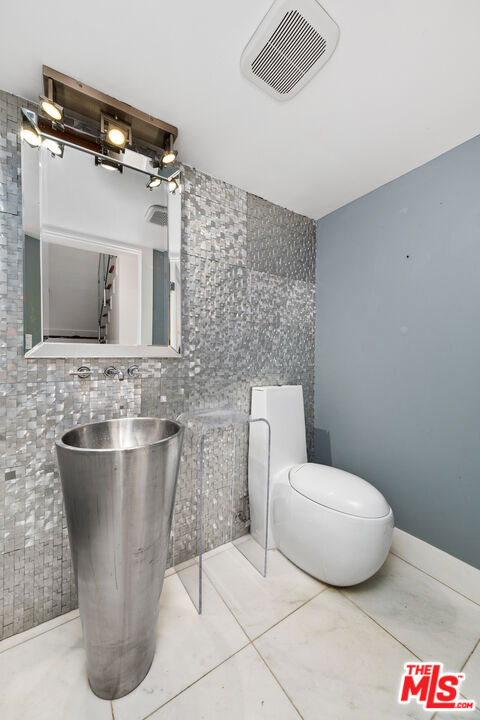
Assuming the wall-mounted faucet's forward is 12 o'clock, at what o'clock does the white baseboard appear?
The white baseboard is roughly at 11 o'clock from the wall-mounted faucet.

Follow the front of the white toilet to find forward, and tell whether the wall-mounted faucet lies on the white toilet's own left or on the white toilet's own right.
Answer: on the white toilet's own right

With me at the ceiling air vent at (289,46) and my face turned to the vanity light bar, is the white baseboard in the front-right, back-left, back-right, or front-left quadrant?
back-right

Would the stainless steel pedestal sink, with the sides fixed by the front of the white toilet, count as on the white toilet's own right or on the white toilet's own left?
on the white toilet's own right

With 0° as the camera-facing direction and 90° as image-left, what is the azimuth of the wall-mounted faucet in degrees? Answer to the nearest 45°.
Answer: approximately 315°

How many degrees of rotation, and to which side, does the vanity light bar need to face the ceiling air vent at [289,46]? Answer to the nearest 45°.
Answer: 0° — it already faces it
